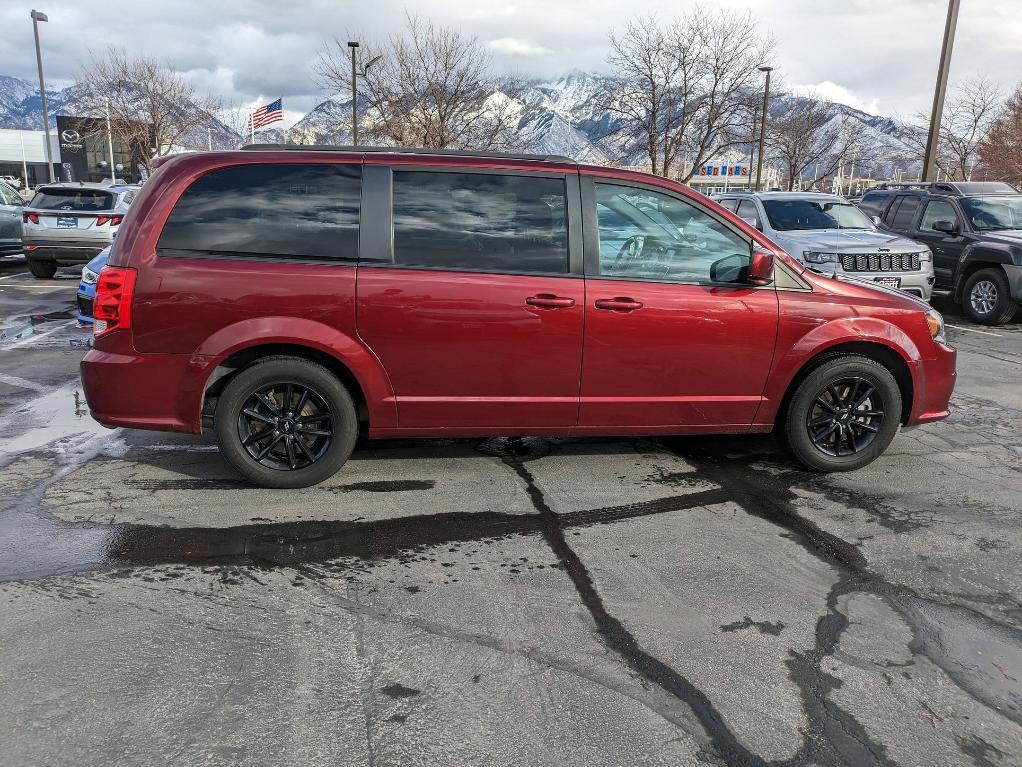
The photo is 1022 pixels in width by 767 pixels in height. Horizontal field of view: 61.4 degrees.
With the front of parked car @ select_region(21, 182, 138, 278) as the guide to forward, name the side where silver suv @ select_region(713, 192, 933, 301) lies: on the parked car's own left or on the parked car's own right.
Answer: on the parked car's own right

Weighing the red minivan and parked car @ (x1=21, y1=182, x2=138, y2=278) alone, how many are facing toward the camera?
0

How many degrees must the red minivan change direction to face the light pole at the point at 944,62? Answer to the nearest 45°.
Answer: approximately 45° to its left

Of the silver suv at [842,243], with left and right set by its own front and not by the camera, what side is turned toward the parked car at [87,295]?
right

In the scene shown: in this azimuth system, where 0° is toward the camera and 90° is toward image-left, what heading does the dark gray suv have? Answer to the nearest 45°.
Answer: approximately 315°

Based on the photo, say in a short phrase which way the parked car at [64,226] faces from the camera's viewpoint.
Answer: facing away from the viewer and to the right of the viewer

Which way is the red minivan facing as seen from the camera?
to the viewer's right

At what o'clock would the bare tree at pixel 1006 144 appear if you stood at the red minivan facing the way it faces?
The bare tree is roughly at 10 o'clock from the red minivan.

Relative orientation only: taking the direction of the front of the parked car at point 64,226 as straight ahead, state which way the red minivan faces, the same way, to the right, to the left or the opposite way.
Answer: to the right

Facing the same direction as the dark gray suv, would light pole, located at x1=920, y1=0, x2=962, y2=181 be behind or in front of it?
behind

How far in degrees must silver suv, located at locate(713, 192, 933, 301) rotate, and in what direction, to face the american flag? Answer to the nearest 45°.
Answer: approximately 180°

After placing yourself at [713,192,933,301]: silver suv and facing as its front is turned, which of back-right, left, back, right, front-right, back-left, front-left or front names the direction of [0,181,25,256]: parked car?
back-right

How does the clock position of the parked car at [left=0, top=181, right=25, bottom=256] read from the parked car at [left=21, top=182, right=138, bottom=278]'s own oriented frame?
the parked car at [left=0, top=181, right=25, bottom=256] is roughly at 10 o'clock from the parked car at [left=21, top=182, right=138, bottom=278].

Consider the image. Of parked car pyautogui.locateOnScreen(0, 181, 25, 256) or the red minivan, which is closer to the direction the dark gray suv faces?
the red minivan
